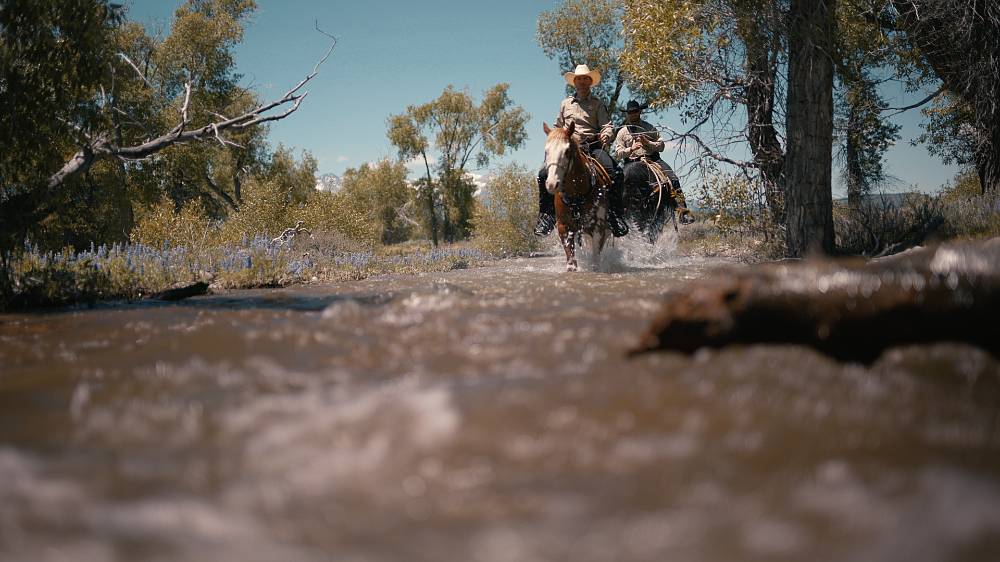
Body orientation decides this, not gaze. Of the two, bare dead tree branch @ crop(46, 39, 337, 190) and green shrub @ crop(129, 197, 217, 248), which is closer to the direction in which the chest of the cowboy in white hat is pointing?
the bare dead tree branch

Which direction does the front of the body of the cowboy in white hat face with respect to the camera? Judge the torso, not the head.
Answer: toward the camera

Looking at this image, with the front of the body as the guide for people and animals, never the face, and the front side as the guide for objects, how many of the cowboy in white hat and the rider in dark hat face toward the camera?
2

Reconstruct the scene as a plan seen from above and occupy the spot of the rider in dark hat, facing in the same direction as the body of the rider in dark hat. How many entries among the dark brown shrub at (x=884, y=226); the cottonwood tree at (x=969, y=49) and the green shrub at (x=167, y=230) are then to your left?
2

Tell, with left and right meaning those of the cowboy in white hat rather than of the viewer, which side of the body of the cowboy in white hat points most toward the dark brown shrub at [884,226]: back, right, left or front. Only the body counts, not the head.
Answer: left

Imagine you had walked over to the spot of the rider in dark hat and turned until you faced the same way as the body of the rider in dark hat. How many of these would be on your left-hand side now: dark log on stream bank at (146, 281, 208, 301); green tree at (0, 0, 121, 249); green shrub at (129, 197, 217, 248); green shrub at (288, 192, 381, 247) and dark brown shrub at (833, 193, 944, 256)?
1

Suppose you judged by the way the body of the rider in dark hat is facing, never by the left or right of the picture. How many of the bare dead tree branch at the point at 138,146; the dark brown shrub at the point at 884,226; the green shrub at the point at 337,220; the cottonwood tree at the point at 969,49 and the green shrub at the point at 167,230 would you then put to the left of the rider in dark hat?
2

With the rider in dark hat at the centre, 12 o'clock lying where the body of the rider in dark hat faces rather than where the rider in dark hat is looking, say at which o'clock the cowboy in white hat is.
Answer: The cowboy in white hat is roughly at 1 o'clock from the rider in dark hat.

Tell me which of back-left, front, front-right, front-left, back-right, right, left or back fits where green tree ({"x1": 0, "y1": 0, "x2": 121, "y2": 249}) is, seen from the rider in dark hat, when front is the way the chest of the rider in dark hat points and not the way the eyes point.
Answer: front-right

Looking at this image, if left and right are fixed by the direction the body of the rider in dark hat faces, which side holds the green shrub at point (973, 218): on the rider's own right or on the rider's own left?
on the rider's own left

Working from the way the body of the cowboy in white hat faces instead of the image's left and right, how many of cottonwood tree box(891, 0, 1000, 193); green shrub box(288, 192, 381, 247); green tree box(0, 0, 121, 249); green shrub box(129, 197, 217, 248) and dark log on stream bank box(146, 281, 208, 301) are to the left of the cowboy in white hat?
1

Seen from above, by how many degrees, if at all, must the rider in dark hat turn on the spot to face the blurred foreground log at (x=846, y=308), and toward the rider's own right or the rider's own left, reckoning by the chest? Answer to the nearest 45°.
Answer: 0° — they already face it

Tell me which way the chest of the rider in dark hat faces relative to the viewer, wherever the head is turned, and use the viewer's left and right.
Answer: facing the viewer
